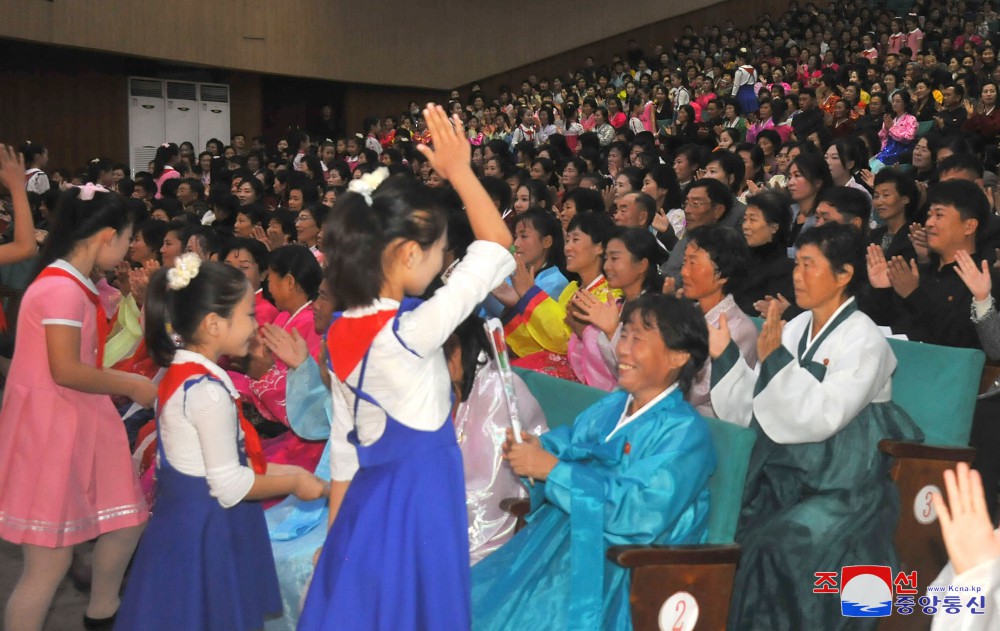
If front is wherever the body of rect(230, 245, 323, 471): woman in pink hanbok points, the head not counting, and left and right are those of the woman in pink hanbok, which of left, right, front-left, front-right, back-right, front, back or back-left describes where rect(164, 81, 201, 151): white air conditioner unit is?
right

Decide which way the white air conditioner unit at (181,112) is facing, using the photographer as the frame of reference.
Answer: facing the viewer

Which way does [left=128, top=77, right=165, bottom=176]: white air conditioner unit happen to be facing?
toward the camera

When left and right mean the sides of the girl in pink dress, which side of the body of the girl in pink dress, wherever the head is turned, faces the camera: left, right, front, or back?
right

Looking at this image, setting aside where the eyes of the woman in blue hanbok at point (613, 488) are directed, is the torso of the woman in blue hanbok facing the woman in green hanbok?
no

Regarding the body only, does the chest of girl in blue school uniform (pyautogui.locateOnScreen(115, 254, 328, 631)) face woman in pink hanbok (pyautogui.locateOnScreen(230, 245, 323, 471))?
no

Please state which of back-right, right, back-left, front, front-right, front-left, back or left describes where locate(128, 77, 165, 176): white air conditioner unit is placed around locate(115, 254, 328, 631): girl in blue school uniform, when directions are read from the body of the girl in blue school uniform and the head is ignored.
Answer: left

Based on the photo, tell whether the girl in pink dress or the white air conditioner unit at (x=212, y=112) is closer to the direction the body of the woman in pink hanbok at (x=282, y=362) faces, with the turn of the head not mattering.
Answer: the girl in pink dress

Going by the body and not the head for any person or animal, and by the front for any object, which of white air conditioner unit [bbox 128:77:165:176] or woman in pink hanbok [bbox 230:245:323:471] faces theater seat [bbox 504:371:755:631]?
the white air conditioner unit

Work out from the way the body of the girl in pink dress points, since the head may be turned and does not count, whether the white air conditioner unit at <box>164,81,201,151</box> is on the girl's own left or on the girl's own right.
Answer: on the girl's own left

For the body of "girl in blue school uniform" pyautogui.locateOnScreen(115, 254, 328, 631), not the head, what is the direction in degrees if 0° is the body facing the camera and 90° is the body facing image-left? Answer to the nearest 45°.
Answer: approximately 270°

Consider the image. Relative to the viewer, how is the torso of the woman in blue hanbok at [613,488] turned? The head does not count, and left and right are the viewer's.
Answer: facing the viewer and to the left of the viewer

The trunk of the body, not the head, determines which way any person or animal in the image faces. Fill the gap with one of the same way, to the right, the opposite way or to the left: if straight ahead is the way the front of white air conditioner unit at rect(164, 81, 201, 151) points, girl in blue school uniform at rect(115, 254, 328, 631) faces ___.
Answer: to the left

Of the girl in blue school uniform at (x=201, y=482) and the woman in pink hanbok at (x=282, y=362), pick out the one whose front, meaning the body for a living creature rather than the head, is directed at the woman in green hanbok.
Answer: the girl in blue school uniform
